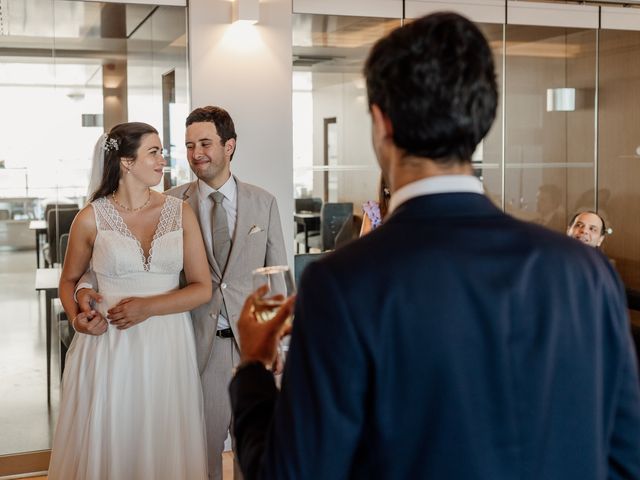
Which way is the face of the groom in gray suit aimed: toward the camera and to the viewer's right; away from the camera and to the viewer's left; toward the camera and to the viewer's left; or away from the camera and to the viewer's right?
toward the camera and to the viewer's left

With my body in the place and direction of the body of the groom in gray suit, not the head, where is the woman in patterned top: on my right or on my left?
on my left

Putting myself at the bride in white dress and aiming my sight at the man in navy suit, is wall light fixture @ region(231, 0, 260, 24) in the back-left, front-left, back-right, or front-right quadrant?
back-left

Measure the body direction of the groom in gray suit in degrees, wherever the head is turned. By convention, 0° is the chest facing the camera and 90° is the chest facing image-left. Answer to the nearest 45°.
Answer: approximately 0°

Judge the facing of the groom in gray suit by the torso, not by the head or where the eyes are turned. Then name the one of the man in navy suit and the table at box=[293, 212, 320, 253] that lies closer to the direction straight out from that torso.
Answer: the man in navy suit

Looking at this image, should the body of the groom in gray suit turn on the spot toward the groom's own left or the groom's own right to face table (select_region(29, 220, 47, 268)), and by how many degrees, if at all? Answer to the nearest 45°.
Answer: approximately 135° to the groom's own right

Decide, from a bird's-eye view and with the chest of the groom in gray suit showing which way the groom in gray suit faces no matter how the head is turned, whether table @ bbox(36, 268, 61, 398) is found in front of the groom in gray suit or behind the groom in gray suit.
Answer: behind

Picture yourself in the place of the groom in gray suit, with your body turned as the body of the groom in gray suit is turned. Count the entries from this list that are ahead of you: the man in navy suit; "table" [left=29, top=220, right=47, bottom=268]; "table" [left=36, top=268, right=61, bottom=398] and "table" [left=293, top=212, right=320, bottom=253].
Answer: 1

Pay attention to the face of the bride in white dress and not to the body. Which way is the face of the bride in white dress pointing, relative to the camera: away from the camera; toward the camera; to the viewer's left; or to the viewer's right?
to the viewer's right

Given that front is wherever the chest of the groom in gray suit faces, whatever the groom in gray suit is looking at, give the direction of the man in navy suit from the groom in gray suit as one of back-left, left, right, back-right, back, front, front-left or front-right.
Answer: front

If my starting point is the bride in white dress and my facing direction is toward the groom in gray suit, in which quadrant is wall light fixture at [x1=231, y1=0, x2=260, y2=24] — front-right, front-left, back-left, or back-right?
front-left

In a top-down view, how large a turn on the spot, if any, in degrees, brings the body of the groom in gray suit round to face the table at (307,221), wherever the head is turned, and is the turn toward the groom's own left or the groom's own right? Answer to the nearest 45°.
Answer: approximately 180°

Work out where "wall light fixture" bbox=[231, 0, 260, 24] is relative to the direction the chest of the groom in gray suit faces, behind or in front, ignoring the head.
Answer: behind
